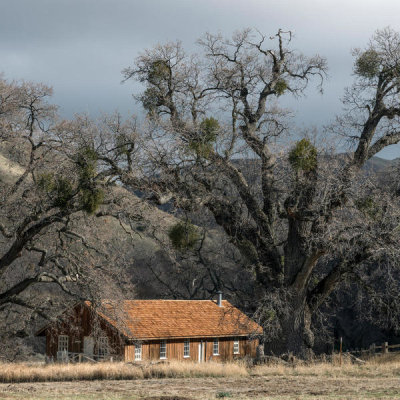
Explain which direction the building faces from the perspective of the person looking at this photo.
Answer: facing the viewer and to the left of the viewer
